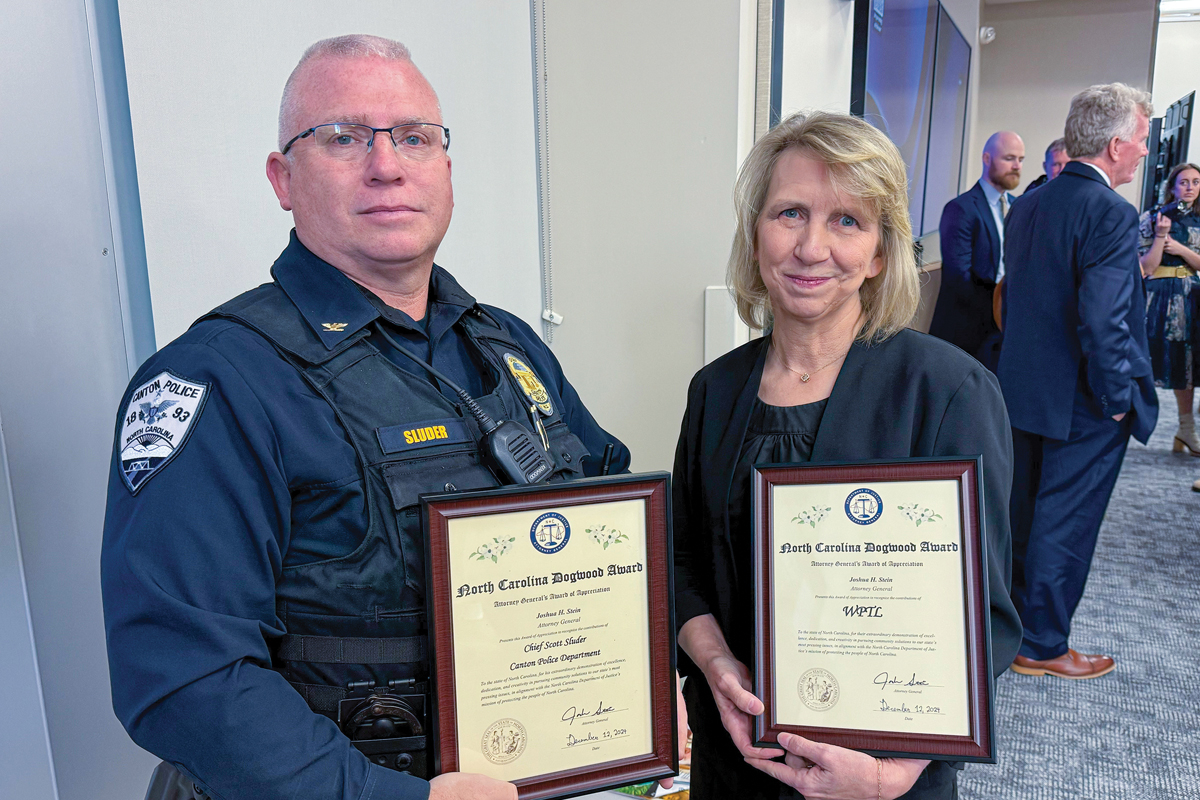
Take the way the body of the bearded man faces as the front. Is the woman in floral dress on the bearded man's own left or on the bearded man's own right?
on the bearded man's own left

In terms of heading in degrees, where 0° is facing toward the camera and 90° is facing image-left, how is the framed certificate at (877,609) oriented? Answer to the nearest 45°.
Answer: approximately 0°

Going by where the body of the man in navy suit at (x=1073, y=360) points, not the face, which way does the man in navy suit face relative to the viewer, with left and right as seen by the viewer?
facing away from the viewer and to the right of the viewer

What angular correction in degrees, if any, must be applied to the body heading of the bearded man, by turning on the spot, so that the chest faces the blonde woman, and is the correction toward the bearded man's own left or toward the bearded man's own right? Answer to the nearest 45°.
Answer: approximately 45° to the bearded man's own right

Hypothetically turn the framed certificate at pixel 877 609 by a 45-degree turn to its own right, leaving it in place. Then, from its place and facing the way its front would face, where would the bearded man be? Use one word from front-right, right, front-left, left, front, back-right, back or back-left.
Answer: back-right

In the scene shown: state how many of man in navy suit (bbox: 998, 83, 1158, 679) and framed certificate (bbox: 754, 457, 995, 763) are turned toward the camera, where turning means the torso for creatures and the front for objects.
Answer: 1

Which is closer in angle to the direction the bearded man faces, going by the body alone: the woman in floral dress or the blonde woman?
the blonde woman

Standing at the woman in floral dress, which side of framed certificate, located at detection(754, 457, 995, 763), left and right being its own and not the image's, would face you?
back

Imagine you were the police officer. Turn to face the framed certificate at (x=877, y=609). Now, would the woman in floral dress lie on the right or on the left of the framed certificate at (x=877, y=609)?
left

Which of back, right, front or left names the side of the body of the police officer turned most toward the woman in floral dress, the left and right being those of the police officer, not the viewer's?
left

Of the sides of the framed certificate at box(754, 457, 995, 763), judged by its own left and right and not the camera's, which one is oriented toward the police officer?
right

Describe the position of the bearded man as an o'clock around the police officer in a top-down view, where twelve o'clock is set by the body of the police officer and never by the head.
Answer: The bearded man is roughly at 9 o'clock from the police officer.

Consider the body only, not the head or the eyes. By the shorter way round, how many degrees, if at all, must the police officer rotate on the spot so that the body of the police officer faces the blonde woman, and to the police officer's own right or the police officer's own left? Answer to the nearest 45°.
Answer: approximately 45° to the police officer's own left
